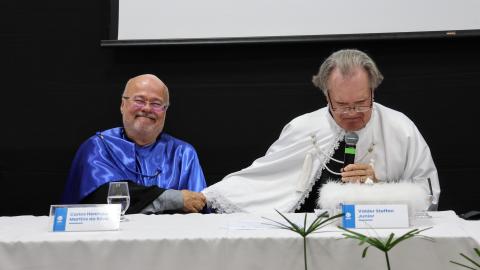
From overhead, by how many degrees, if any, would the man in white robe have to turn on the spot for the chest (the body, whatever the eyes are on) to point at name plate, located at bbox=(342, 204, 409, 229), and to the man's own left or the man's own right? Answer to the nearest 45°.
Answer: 0° — they already face it

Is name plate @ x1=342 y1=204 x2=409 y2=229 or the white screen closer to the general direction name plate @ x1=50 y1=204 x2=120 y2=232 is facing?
the name plate

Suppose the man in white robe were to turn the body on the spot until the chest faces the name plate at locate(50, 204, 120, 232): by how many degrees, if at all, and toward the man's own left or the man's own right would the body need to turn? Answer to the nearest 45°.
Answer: approximately 45° to the man's own right

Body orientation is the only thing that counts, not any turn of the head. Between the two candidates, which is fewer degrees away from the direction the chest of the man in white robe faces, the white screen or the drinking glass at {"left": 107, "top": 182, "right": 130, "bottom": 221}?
the drinking glass

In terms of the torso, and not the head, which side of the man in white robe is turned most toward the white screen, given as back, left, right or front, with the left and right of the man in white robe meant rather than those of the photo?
back

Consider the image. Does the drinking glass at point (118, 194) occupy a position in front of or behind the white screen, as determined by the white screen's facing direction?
in front

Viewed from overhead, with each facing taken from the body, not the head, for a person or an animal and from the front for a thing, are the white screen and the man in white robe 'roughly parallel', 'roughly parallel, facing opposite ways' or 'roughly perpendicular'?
roughly parallel

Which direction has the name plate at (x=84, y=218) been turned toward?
toward the camera

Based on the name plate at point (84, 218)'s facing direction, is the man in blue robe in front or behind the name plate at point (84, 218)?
behind

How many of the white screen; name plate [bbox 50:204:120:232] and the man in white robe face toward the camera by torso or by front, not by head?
3

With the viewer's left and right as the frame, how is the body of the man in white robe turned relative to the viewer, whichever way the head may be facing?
facing the viewer

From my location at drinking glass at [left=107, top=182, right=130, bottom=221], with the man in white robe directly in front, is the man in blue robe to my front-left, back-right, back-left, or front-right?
front-left

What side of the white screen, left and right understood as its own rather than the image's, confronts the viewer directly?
front

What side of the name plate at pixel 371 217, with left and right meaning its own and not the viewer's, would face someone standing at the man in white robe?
back

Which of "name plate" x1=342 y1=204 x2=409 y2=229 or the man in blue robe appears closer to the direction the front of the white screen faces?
the name plate

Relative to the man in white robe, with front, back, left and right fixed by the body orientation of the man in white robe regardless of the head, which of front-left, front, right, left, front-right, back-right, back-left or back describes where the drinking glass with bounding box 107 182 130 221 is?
front-right
